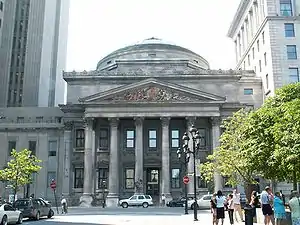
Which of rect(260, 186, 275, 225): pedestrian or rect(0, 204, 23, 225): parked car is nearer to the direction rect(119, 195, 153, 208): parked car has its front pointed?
the parked car

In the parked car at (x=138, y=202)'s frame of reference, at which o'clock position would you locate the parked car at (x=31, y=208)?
the parked car at (x=31, y=208) is roughly at 10 o'clock from the parked car at (x=138, y=202).

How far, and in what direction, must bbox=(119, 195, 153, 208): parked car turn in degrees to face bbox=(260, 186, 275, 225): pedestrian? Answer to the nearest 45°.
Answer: approximately 90° to its left

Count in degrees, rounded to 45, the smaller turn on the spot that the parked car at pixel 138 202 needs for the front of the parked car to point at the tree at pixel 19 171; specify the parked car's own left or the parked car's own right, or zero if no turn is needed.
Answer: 0° — it already faces it

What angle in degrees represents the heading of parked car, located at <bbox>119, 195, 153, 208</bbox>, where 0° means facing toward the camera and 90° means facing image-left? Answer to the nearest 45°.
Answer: approximately 90°

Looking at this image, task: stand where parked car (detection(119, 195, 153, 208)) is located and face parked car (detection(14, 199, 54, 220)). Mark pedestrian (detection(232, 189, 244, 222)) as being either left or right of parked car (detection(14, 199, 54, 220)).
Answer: left

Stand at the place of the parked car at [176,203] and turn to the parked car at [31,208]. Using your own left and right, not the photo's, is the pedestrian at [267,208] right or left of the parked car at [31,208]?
left

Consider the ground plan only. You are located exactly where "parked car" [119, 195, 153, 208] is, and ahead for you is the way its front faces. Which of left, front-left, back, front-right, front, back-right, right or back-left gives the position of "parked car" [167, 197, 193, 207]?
back

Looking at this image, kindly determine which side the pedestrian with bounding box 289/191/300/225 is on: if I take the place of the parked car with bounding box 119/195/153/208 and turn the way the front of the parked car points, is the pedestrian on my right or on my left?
on my left

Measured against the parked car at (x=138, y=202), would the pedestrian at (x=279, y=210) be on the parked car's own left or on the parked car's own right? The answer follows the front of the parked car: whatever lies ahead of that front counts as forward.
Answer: on the parked car's own left

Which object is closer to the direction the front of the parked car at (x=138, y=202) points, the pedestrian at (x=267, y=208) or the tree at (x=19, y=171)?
the tree
